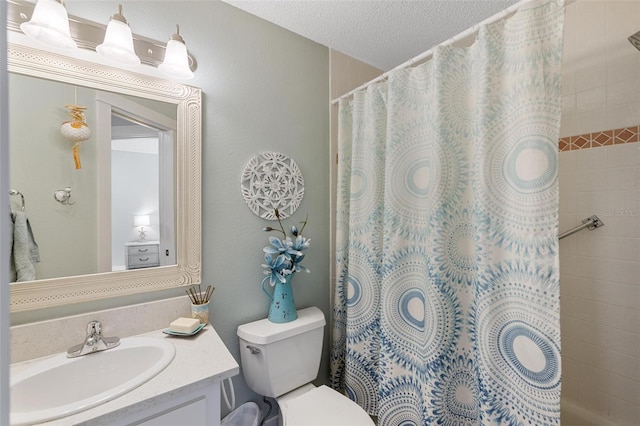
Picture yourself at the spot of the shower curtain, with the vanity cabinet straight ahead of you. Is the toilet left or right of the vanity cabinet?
right

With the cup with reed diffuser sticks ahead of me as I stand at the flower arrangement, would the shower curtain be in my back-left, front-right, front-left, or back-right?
back-left

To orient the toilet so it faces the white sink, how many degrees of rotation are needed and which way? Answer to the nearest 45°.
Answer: approximately 90° to its right

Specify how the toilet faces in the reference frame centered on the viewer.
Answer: facing the viewer and to the right of the viewer

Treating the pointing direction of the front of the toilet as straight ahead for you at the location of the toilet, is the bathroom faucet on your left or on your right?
on your right
